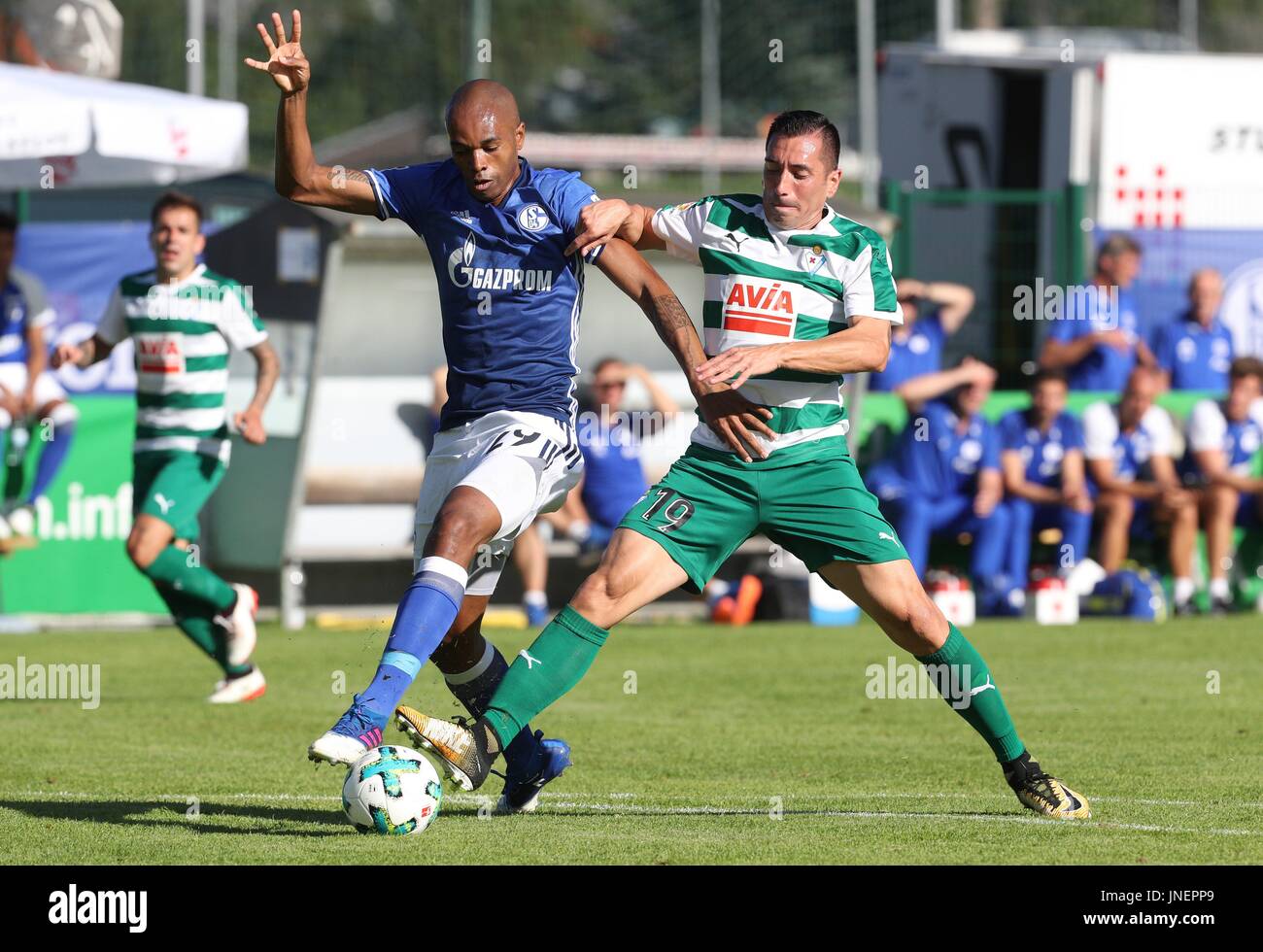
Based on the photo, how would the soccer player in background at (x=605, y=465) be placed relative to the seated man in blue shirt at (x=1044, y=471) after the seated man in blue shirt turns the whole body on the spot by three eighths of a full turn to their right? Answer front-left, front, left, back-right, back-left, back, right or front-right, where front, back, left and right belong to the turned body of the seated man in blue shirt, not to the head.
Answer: front-left

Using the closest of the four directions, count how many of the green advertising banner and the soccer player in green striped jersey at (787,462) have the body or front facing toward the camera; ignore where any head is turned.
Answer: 2

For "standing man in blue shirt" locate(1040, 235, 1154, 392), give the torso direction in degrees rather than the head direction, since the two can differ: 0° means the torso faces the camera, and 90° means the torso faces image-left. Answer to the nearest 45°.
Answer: approximately 315°

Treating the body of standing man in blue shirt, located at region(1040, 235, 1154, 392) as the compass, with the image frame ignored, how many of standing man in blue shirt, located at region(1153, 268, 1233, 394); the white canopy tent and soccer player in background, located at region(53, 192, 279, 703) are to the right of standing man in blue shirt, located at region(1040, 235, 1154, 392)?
2

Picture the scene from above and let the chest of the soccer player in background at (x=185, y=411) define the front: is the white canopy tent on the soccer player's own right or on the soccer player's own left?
on the soccer player's own right

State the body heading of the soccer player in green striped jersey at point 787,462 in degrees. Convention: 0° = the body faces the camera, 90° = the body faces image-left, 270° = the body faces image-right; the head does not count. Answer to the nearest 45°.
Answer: approximately 0°

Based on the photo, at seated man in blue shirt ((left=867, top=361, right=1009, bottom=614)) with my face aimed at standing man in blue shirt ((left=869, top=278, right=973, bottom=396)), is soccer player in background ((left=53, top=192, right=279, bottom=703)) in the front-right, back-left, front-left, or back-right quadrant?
back-left

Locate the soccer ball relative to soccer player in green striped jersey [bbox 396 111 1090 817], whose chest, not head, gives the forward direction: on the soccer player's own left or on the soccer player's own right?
on the soccer player's own right

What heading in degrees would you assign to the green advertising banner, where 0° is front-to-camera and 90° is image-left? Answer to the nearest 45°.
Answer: approximately 0°

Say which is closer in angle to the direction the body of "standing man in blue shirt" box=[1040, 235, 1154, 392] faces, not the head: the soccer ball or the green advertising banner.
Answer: the soccer ball

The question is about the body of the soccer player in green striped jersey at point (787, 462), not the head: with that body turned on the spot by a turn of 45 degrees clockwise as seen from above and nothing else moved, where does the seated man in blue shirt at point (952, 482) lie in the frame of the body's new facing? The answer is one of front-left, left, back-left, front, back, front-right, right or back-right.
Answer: back-right

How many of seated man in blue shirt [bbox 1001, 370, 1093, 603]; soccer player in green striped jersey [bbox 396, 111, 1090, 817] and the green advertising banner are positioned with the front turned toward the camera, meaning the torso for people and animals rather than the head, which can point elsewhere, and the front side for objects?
3
